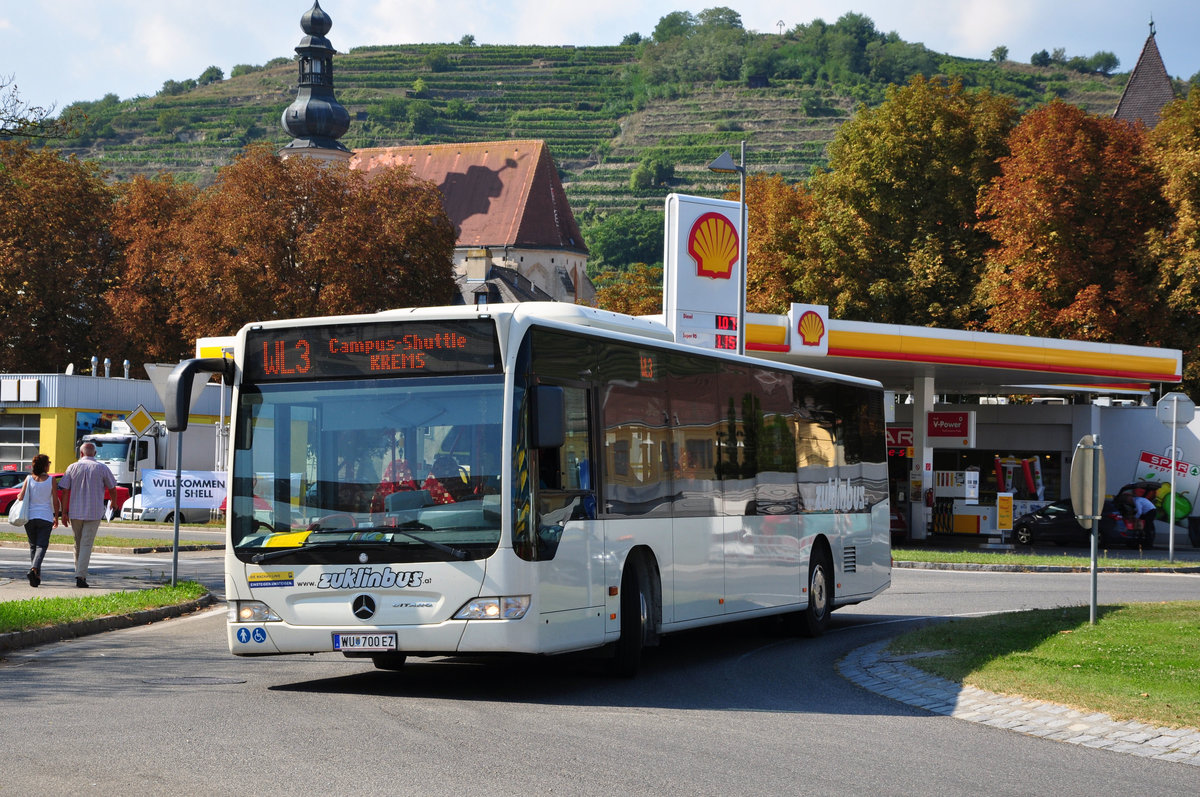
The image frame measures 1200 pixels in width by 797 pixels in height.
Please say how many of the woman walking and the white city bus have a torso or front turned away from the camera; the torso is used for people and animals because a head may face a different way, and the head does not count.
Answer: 1

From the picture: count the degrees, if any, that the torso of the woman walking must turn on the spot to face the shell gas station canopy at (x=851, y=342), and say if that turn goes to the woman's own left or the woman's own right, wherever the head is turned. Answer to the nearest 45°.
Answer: approximately 45° to the woman's own right

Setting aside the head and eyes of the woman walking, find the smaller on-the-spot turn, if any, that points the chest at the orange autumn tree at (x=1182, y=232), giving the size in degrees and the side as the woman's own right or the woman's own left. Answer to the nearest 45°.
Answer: approximately 45° to the woman's own right

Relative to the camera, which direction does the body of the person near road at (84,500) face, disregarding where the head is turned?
away from the camera

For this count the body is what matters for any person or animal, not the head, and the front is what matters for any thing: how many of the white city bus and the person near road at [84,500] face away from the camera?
1

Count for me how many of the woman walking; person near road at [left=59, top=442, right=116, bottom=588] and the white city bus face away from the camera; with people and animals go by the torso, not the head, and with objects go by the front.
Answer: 2

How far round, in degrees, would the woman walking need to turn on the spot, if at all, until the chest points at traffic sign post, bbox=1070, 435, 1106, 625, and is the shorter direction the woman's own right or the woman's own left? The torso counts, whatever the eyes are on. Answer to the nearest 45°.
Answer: approximately 135° to the woman's own right

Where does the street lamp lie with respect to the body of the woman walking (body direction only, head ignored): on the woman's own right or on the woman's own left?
on the woman's own right

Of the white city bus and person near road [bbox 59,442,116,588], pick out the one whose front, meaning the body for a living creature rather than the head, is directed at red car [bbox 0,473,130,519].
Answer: the person near road

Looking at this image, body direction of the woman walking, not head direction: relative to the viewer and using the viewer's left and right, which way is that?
facing away from the viewer

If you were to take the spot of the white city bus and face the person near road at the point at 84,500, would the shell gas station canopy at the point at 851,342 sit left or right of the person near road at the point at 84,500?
right
